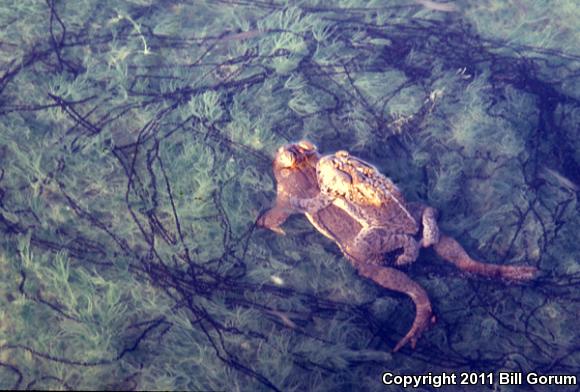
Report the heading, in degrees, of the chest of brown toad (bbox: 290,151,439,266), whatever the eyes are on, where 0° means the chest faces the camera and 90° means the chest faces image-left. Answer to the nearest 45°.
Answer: approximately 135°

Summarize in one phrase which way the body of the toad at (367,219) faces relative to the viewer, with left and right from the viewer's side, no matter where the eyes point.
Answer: facing away from the viewer and to the left of the viewer
